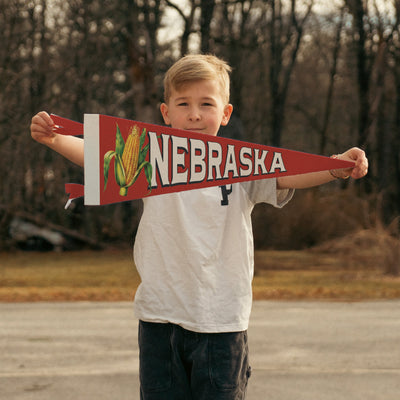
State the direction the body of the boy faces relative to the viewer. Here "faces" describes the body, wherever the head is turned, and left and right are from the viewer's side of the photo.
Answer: facing the viewer
